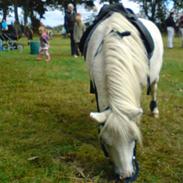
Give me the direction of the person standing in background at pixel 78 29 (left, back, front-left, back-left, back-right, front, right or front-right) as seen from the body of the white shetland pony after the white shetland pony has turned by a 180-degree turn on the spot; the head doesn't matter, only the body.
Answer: front

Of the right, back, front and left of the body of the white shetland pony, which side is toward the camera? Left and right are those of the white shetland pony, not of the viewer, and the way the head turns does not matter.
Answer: front

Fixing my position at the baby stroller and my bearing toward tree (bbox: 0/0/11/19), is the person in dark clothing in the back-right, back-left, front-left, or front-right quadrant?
back-right

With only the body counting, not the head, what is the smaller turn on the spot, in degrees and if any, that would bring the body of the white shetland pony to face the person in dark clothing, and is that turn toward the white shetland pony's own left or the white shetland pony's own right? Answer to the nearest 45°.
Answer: approximately 180°

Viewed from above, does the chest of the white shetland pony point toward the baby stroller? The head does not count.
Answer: no

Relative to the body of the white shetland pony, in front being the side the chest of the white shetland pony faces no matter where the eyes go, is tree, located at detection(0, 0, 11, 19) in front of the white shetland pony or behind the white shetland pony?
behind
